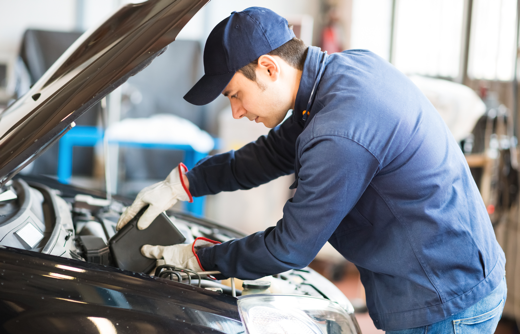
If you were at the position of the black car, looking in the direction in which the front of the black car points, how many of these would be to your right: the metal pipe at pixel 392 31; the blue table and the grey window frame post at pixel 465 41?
0

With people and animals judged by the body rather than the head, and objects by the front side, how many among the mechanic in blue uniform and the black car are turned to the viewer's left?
1

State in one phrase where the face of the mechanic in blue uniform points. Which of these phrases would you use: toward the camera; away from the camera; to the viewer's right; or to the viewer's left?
to the viewer's left

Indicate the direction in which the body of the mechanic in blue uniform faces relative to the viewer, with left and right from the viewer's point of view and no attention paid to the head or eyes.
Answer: facing to the left of the viewer

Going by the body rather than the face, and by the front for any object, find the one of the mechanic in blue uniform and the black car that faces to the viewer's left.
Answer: the mechanic in blue uniform

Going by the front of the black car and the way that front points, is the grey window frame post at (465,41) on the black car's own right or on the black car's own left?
on the black car's own left

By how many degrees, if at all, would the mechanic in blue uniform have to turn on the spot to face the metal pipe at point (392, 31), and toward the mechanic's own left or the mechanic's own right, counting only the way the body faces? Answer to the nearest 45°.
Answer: approximately 90° to the mechanic's own right

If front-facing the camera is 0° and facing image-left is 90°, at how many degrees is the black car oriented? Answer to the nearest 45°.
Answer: approximately 315°

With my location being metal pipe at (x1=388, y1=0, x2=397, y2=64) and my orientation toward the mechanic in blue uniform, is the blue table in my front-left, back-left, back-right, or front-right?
front-right

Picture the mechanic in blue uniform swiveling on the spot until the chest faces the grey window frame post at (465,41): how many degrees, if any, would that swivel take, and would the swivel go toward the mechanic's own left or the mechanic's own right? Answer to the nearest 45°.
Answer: approximately 90° to the mechanic's own right
